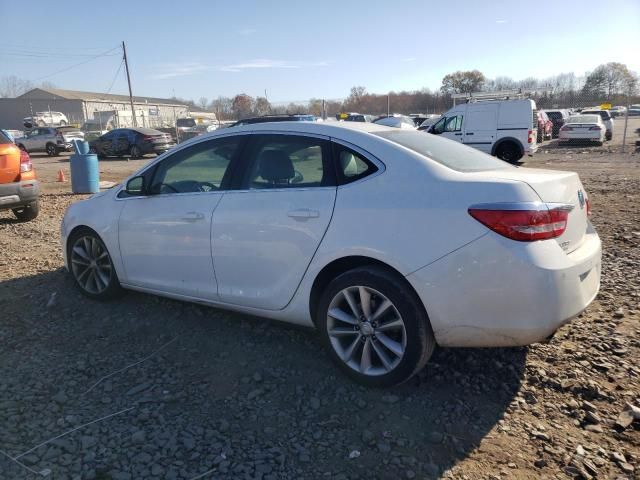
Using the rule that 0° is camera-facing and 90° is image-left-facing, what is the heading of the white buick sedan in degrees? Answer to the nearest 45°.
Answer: approximately 135°

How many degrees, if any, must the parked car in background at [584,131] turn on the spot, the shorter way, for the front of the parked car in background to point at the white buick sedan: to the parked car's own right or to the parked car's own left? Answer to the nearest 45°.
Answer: approximately 180°

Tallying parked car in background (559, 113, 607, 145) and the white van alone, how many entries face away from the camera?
1

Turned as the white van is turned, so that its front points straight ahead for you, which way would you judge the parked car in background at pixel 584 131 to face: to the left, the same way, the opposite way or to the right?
to the right

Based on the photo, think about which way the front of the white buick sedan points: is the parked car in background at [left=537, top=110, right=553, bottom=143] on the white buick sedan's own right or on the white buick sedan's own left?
on the white buick sedan's own right

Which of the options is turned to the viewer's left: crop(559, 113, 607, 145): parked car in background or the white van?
the white van

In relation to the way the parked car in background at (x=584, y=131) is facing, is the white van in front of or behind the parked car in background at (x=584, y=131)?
behind

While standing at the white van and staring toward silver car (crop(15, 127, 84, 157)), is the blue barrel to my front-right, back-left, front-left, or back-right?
front-left

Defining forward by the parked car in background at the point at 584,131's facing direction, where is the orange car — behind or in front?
behind

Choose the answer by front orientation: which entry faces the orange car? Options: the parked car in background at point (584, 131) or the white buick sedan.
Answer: the white buick sedan

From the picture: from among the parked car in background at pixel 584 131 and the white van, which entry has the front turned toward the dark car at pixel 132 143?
the white van

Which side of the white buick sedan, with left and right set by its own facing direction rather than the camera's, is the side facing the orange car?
front

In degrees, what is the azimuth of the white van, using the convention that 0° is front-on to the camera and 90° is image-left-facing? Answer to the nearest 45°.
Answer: approximately 90°

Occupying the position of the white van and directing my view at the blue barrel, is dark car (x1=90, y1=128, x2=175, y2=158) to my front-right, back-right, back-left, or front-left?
front-right

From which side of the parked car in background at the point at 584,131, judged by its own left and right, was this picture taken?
back
